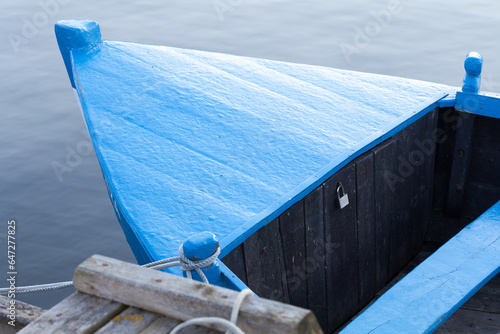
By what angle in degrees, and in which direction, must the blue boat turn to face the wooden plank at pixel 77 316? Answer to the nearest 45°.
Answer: approximately 135° to its left

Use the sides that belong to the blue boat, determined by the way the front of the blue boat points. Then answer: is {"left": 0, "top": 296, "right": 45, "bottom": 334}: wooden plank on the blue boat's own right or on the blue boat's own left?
on the blue boat's own left

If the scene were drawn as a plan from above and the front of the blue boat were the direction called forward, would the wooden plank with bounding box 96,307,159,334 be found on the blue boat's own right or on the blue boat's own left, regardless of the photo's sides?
on the blue boat's own left

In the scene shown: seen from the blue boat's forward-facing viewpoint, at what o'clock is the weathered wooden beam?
The weathered wooden beam is roughly at 8 o'clock from the blue boat.

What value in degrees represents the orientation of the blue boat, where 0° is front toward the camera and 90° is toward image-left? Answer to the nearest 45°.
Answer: approximately 135°
